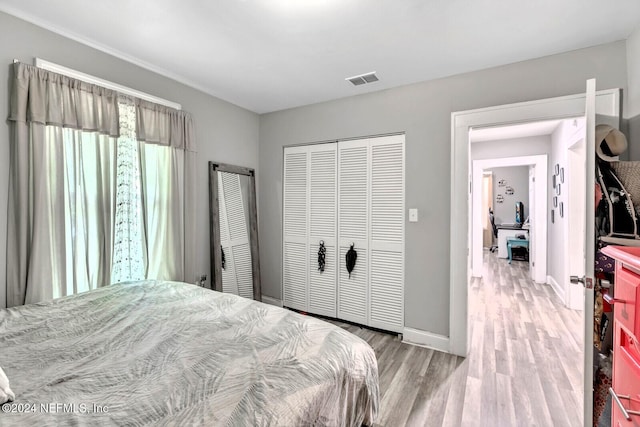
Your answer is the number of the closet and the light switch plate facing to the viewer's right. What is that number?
0

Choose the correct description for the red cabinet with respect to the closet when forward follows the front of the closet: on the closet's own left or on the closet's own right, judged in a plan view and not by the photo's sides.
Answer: on the closet's own left

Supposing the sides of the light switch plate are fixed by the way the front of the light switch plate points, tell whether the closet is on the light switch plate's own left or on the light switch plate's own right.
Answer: on the light switch plate's own right

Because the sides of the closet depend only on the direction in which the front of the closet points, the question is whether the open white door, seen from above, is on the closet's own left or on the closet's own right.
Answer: on the closet's own left

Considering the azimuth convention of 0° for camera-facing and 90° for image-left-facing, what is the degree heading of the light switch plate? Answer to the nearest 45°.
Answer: approximately 0°

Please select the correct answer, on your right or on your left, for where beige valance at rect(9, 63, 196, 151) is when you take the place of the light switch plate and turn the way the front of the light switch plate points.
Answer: on your right

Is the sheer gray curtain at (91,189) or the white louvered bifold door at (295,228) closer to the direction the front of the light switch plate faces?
the sheer gray curtain

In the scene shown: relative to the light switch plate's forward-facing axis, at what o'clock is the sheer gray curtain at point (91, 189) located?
The sheer gray curtain is roughly at 2 o'clock from the light switch plate.

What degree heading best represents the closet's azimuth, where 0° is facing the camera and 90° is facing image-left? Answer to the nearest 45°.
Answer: approximately 45°

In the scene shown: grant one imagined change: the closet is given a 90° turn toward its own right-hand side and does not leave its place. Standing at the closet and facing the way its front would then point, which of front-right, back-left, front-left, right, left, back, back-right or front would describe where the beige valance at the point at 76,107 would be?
left

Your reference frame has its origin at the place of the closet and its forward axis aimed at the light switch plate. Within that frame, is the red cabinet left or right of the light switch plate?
right

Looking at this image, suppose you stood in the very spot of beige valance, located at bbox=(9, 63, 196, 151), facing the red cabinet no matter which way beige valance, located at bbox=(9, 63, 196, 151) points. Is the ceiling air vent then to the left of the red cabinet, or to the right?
left
